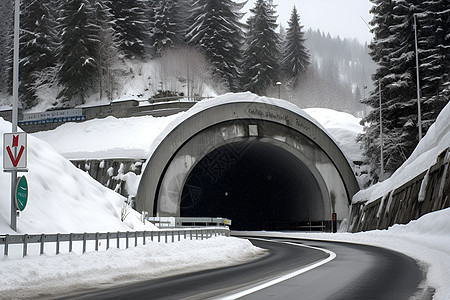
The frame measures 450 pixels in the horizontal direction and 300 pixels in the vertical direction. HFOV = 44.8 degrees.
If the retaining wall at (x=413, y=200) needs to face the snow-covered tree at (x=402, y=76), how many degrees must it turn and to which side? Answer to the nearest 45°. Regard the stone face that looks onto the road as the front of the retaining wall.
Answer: approximately 135° to its right

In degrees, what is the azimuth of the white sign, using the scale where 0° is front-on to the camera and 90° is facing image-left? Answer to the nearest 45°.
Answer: approximately 0°

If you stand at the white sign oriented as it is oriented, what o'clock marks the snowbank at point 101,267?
The snowbank is roughly at 11 o'clock from the white sign.

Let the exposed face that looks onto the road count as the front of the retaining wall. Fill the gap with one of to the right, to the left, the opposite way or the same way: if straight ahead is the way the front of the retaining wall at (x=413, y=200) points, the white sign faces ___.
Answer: to the left

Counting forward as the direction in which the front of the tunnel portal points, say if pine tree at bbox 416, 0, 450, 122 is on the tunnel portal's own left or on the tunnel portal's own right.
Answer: on the tunnel portal's own left

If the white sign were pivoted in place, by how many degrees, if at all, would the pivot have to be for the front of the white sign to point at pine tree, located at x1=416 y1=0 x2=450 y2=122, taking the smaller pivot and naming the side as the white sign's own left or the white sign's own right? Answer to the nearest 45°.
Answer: approximately 135° to the white sign's own left

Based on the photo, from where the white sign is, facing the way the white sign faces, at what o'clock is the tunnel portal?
The tunnel portal is roughly at 7 o'clock from the white sign.

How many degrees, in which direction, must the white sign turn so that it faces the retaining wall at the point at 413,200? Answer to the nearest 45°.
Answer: approximately 90° to its left

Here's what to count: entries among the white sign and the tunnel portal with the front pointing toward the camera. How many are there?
2

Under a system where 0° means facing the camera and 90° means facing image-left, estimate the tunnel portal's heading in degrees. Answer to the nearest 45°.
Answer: approximately 0°

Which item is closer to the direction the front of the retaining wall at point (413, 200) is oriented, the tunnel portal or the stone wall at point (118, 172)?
the stone wall

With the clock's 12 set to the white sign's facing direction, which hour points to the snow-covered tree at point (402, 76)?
The snow-covered tree is roughly at 8 o'clock from the white sign.

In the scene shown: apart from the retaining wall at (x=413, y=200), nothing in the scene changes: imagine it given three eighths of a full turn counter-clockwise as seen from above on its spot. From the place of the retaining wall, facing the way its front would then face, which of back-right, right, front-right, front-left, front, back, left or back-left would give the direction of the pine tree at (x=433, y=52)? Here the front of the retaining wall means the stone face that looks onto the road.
left

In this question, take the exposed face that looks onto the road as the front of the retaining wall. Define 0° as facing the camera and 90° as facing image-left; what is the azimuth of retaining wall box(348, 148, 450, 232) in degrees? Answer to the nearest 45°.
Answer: approximately 45°
